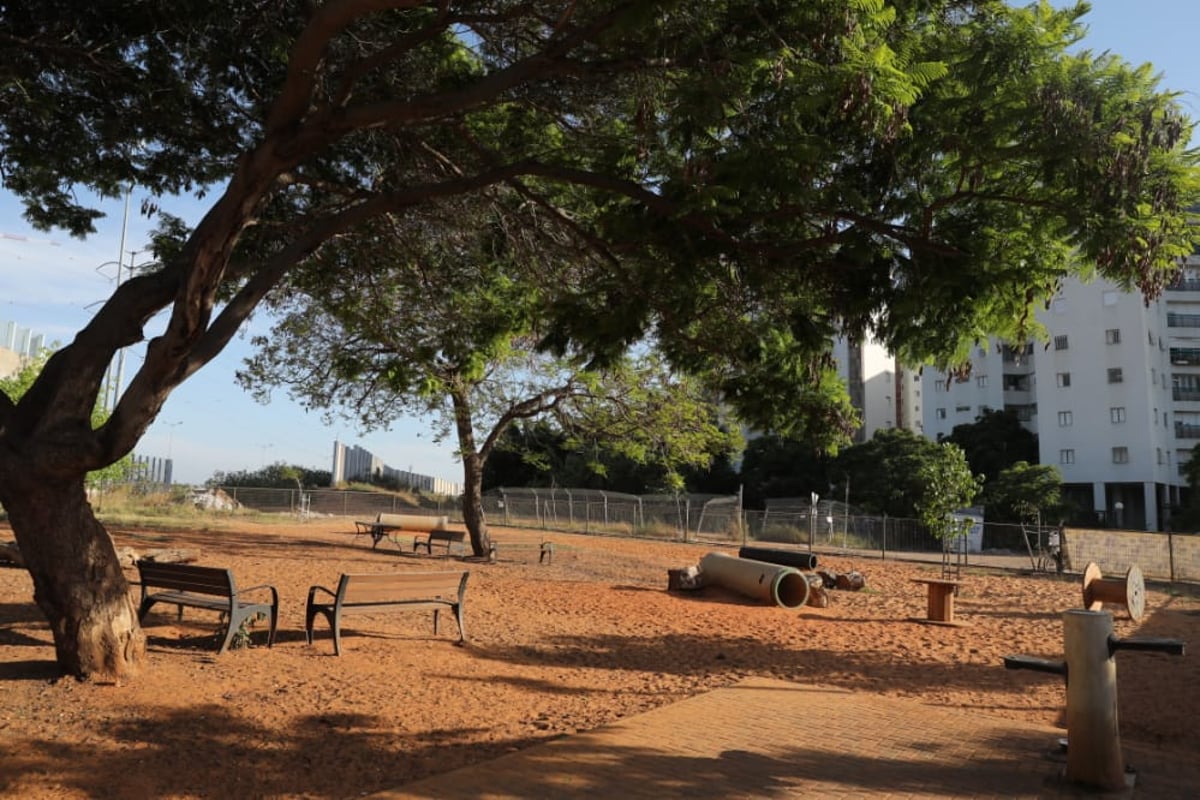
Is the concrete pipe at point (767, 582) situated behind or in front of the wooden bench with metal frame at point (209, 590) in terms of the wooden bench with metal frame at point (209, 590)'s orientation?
in front

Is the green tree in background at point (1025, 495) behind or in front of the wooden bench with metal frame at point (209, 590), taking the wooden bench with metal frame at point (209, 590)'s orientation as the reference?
in front
